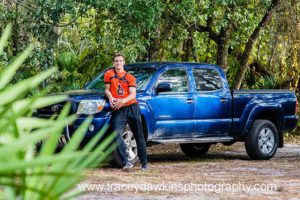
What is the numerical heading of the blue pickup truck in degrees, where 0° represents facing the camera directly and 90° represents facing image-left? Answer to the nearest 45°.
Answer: approximately 45°

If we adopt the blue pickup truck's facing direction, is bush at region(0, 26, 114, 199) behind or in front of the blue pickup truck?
in front
